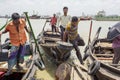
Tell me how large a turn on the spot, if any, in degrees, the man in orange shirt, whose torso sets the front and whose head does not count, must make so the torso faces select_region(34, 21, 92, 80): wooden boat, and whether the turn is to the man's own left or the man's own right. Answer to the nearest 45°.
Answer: approximately 90° to the man's own left

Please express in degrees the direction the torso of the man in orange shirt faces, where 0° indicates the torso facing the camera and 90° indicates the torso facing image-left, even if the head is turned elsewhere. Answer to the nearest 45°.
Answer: approximately 0°

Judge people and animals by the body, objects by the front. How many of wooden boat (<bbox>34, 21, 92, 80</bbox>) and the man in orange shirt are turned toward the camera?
2

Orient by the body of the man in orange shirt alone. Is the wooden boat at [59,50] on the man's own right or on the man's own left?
on the man's own left

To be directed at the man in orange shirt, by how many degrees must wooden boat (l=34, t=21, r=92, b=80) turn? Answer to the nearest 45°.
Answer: approximately 90° to its right
